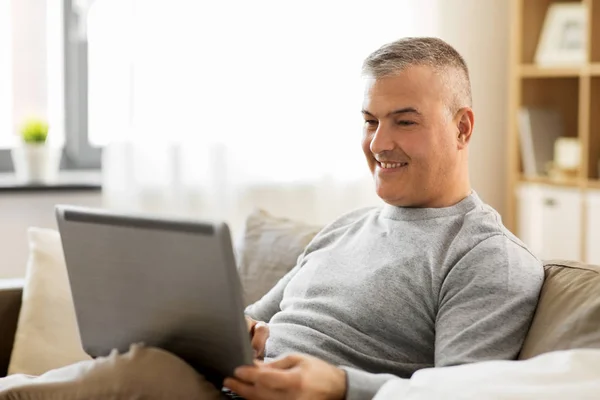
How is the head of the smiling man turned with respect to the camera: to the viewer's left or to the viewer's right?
to the viewer's left

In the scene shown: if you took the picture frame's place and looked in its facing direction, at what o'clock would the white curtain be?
The white curtain is roughly at 2 o'clock from the picture frame.

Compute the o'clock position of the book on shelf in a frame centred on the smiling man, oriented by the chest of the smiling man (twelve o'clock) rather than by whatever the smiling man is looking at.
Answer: The book on shelf is roughly at 5 o'clock from the smiling man.

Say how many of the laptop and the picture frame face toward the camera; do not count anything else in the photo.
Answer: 1

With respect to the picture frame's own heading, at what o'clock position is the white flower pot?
The white flower pot is roughly at 2 o'clock from the picture frame.

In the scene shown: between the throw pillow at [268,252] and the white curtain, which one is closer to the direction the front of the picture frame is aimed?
the throw pillow

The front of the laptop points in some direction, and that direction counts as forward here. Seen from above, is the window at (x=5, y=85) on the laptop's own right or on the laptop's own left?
on the laptop's own left

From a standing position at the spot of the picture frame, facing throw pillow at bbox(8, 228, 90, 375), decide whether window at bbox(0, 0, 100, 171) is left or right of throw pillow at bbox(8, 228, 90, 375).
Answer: right

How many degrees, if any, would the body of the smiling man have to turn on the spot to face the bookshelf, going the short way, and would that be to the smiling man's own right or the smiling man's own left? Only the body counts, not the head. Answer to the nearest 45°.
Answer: approximately 135° to the smiling man's own right

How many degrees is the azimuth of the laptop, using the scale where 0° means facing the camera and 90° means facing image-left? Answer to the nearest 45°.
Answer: approximately 225°
